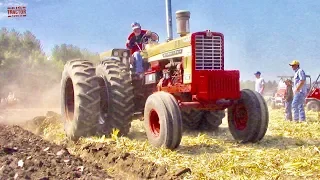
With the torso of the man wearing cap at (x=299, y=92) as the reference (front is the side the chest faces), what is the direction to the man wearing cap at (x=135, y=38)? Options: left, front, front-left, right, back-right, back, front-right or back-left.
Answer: front-left

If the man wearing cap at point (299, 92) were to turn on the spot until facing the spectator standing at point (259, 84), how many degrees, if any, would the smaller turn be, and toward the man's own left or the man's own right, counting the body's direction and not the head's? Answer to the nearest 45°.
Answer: approximately 45° to the man's own right

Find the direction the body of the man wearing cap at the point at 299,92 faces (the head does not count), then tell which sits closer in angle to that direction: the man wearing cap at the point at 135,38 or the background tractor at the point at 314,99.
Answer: the man wearing cap

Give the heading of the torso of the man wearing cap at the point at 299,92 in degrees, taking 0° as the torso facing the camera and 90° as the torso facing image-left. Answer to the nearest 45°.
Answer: approximately 90°

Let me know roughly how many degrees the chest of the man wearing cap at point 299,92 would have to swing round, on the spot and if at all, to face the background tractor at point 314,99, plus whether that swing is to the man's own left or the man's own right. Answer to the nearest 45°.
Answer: approximately 90° to the man's own right
